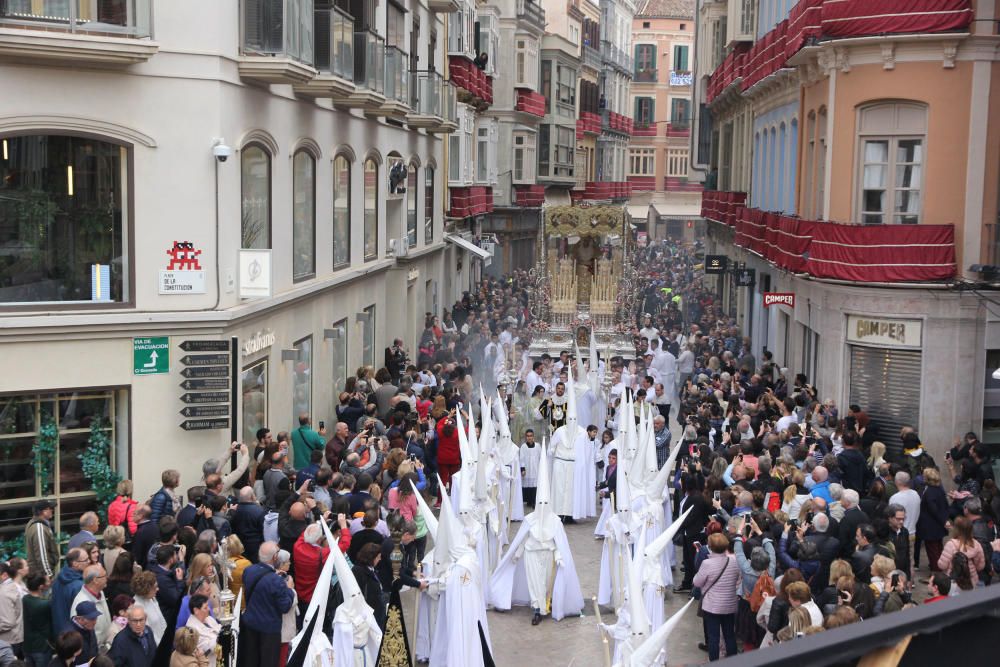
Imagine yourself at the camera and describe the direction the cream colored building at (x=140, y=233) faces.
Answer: facing the viewer and to the right of the viewer

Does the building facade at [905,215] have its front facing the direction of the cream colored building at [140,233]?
yes

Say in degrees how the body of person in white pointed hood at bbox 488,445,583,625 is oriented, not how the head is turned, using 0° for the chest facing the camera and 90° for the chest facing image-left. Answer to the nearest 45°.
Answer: approximately 0°

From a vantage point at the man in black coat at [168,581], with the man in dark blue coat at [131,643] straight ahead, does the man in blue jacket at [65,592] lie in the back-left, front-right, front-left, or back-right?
front-right

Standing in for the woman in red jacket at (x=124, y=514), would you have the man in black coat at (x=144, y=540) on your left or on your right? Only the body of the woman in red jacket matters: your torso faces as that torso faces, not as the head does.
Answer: on your right

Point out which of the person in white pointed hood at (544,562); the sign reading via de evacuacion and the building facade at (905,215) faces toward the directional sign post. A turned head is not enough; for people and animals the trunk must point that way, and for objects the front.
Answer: the building facade

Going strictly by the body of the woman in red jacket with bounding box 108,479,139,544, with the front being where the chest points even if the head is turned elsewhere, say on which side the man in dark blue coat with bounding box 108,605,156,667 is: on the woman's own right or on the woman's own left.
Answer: on the woman's own right

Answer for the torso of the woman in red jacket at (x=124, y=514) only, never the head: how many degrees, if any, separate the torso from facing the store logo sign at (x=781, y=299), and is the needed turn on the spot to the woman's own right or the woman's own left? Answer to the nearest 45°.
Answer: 0° — they already face it

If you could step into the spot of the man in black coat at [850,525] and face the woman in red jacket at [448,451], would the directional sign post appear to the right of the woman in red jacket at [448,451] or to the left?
left

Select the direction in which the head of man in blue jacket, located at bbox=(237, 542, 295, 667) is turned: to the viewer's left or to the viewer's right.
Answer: to the viewer's right

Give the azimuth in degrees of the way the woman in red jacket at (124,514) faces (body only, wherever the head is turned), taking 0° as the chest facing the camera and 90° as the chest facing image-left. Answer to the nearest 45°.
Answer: approximately 225°

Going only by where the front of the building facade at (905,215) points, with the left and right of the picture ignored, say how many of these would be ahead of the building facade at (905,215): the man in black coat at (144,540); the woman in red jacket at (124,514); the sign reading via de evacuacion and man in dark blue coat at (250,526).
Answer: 4

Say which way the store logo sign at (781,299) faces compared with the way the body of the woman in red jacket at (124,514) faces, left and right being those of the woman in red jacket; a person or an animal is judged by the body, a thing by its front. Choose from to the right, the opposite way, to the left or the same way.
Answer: the opposite way
